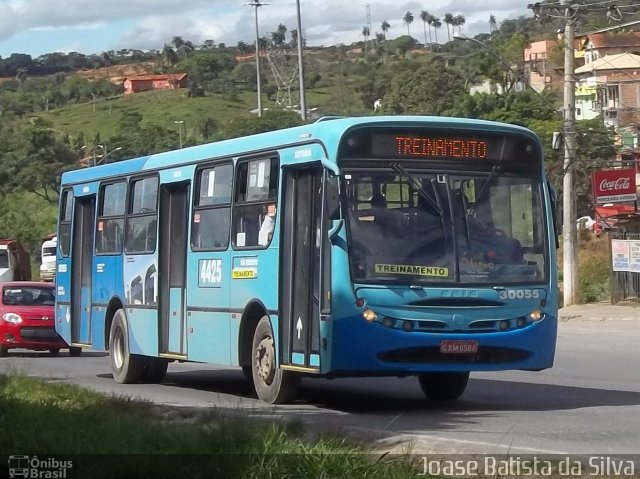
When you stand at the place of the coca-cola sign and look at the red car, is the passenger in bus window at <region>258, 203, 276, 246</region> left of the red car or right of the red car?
left

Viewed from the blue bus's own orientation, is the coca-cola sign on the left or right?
on its left

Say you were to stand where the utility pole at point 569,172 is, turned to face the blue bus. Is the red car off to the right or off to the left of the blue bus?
right

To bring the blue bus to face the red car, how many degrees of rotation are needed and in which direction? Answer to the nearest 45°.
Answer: approximately 180°

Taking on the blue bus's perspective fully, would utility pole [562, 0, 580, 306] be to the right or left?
on its left

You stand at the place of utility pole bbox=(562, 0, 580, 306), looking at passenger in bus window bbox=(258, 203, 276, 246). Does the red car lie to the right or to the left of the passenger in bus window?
right
